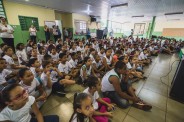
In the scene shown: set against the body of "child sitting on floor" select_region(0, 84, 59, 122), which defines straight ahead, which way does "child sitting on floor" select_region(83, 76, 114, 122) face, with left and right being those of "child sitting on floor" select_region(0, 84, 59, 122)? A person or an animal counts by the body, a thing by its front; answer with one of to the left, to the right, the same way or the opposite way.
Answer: the same way

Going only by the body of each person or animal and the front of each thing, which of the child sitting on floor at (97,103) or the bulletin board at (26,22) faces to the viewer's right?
the child sitting on floor

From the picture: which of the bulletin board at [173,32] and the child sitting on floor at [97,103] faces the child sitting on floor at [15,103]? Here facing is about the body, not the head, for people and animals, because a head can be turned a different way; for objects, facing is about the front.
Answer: the bulletin board

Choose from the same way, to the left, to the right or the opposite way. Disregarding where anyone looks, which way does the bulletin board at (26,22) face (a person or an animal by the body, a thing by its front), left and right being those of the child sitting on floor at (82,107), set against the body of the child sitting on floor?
the same way

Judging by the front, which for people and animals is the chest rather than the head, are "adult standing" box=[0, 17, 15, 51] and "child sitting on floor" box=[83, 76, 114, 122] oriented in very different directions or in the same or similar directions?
same or similar directions

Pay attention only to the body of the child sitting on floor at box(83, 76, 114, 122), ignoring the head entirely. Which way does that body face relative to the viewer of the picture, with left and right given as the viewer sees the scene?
facing to the right of the viewer

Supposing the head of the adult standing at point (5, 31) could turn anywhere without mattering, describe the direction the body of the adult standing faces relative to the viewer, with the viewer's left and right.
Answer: facing the viewer and to the right of the viewer

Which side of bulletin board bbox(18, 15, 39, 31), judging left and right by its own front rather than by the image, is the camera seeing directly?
front

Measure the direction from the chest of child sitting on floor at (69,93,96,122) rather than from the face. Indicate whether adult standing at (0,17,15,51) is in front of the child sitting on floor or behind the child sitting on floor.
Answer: behind

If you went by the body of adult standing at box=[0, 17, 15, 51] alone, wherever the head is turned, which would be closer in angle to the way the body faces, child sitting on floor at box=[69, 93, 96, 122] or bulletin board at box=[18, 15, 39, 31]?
the child sitting on floor

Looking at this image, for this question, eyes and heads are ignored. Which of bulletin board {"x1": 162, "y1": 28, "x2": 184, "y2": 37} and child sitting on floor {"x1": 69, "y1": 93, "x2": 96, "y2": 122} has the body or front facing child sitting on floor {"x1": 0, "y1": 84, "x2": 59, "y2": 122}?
the bulletin board

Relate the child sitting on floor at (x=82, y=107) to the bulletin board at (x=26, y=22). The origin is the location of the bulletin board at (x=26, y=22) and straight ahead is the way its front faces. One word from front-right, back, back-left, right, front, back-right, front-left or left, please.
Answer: front

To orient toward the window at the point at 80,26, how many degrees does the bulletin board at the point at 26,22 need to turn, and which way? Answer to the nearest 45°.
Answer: approximately 90° to its left

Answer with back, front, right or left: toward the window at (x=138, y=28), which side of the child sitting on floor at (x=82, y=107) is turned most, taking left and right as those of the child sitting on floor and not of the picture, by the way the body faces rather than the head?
left

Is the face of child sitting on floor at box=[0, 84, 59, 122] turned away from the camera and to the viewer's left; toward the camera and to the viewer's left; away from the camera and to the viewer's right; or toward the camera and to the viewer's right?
toward the camera and to the viewer's right

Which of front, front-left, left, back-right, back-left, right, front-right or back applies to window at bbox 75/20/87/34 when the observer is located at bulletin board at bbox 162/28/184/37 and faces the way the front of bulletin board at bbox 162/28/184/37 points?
front-right

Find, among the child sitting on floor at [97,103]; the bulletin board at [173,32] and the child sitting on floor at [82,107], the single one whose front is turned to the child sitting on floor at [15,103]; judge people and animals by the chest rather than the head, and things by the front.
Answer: the bulletin board
